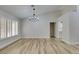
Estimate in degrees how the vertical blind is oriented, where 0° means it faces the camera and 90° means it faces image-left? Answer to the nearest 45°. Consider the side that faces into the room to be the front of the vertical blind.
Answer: approximately 315°
